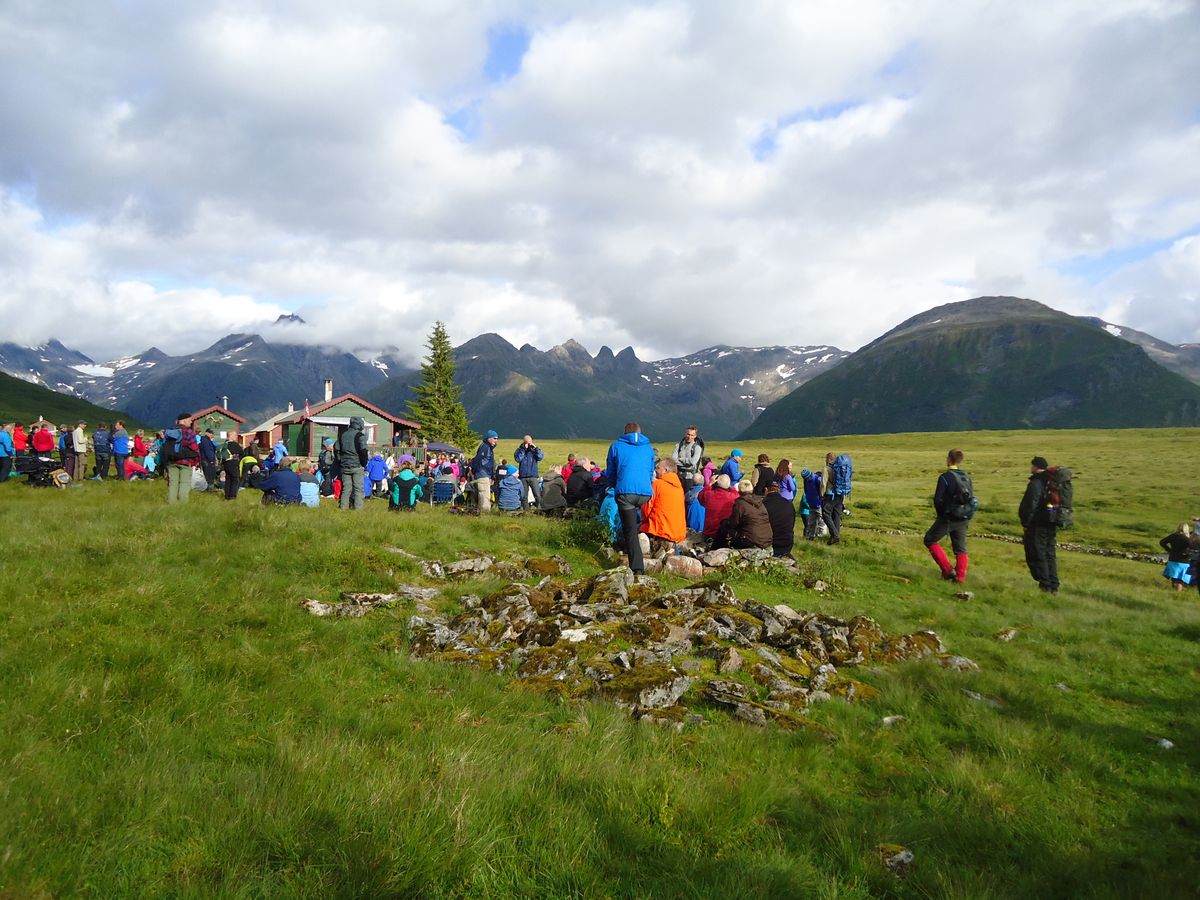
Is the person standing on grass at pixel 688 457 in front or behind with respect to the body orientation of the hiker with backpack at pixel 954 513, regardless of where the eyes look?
in front

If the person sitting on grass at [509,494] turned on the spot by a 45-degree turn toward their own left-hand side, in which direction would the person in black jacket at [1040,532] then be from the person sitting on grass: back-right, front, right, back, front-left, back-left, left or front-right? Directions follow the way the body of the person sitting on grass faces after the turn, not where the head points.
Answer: back

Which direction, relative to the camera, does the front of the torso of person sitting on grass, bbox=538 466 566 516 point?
away from the camera

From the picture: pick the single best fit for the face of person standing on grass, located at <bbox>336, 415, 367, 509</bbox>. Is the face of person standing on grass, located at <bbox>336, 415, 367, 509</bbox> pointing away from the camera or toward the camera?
away from the camera

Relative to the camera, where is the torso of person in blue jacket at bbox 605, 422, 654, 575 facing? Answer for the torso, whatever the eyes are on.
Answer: away from the camera

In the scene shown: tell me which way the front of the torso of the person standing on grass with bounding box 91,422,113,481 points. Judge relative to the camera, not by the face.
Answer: away from the camera

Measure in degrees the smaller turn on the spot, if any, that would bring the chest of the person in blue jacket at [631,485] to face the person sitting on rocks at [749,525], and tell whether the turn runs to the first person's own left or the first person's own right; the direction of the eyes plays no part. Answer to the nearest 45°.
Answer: approximately 45° to the first person's own right

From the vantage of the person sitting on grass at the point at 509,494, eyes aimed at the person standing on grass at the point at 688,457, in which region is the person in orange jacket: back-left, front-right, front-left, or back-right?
front-right

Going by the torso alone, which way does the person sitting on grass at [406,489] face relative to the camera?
away from the camera

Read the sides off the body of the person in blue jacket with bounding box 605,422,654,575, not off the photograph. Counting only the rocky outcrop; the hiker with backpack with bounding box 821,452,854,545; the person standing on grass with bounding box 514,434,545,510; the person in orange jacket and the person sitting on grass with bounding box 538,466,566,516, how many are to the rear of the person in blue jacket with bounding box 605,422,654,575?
1

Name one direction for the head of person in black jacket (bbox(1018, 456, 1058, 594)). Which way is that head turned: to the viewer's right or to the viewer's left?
to the viewer's left

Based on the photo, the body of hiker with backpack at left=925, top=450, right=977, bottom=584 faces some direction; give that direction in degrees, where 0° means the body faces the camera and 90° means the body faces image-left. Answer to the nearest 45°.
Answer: approximately 135°

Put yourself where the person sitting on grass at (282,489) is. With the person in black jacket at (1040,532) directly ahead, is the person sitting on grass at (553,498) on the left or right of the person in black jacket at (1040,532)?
left

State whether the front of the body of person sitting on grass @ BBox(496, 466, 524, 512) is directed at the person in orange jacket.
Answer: no

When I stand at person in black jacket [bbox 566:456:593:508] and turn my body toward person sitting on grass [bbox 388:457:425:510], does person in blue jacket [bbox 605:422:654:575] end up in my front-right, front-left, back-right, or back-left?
back-left

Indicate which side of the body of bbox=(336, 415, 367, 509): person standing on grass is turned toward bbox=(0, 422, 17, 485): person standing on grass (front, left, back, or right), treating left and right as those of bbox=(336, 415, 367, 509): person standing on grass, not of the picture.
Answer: left
